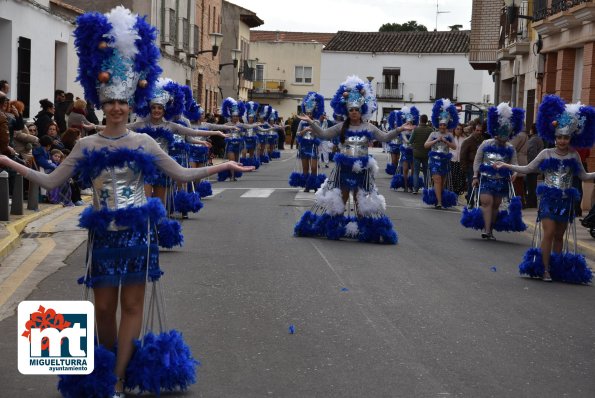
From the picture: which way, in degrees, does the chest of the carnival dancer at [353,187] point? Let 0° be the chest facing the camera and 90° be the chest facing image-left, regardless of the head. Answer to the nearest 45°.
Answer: approximately 0°

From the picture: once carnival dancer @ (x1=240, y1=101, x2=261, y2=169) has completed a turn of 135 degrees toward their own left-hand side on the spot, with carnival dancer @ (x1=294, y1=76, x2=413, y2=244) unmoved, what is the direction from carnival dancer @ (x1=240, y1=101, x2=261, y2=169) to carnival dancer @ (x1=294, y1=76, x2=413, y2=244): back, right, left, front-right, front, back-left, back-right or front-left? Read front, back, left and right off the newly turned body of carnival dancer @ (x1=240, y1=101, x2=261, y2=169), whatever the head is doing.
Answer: back-right

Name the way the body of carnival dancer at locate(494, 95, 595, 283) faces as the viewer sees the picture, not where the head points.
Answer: toward the camera

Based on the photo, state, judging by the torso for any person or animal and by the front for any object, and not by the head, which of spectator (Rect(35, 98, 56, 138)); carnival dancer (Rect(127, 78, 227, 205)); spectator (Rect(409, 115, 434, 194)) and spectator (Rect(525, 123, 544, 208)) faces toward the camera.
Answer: the carnival dancer

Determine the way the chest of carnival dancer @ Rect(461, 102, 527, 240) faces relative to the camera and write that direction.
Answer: toward the camera

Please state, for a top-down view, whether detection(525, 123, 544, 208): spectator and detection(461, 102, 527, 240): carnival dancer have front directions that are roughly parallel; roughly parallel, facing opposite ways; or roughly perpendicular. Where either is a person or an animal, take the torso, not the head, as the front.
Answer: roughly perpendicular

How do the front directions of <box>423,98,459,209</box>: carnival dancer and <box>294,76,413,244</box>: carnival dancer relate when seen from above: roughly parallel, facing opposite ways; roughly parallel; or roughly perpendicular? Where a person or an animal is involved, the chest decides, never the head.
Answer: roughly parallel

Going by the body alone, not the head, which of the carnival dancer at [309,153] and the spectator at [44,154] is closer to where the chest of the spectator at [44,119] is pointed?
the carnival dancer

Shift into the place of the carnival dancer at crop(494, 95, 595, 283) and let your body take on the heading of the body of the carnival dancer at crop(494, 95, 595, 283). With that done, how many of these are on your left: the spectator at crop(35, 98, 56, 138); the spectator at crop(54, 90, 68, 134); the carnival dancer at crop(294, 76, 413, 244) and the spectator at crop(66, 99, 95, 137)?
0

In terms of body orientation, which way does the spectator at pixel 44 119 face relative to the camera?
to the viewer's right

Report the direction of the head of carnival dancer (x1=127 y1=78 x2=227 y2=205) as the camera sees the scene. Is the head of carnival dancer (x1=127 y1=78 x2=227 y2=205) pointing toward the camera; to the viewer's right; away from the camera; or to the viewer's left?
toward the camera

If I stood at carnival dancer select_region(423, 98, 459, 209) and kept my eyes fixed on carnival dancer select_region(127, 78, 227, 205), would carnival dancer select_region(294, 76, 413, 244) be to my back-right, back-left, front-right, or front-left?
front-left

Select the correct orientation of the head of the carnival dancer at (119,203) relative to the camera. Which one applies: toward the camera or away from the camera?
toward the camera

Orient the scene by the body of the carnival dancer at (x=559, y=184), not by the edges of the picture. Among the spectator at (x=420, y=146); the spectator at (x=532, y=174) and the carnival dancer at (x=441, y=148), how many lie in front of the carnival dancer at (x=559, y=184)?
0

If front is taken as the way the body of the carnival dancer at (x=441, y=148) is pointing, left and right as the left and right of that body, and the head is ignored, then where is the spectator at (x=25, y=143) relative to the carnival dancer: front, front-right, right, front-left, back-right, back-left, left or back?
front-right

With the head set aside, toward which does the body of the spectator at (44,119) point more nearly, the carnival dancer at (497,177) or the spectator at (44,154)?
the carnival dancer

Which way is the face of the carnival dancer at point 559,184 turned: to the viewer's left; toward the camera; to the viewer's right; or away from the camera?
toward the camera

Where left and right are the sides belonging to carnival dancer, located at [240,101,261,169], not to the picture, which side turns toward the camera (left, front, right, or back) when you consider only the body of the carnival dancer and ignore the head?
front

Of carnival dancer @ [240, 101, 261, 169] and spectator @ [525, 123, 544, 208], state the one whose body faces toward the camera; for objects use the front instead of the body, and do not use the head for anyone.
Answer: the carnival dancer

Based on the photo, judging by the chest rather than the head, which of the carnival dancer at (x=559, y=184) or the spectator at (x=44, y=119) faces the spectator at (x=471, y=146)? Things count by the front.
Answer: the spectator at (x=44, y=119)

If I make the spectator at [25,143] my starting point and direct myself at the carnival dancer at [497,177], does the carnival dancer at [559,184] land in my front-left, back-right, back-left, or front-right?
front-right
